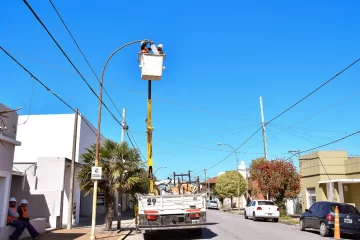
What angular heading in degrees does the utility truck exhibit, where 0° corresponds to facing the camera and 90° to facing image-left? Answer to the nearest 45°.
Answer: approximately 180°

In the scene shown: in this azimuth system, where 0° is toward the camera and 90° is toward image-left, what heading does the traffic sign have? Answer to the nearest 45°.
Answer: approximately 0°

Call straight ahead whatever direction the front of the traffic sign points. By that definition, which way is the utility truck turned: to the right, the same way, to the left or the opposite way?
the opposite way

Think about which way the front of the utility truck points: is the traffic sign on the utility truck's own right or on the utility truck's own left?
on the utility truck's own left

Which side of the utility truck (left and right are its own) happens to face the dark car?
right

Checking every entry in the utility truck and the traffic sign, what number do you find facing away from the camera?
1
